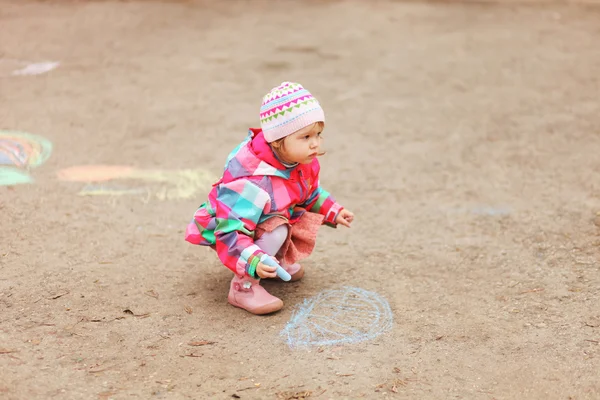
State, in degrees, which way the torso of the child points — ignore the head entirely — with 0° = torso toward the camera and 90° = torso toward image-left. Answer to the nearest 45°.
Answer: approximately 315°

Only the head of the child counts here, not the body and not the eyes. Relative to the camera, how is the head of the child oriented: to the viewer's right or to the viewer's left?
to the viewer's right
